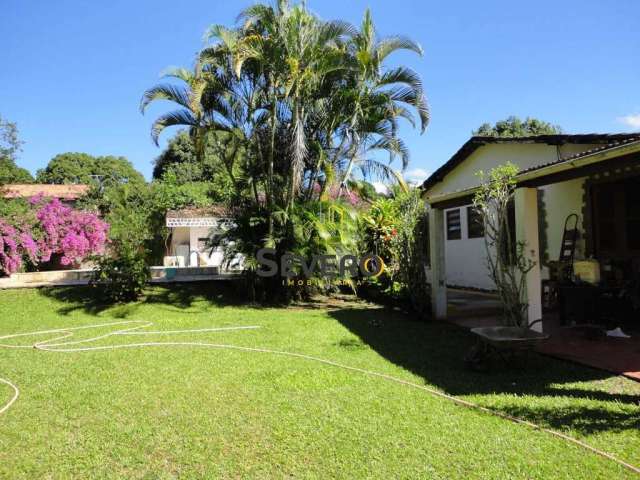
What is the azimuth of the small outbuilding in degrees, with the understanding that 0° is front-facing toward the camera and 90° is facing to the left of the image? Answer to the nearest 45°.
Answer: approximately 0°

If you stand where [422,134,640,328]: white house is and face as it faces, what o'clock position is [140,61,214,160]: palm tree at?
The palm tree is roughly at 1 o'clock from the white house.

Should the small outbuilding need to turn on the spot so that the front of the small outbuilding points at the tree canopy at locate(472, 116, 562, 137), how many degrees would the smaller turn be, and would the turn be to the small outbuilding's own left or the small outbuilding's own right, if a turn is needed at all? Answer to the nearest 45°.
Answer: approximately 90° to the small outbuilding's own left

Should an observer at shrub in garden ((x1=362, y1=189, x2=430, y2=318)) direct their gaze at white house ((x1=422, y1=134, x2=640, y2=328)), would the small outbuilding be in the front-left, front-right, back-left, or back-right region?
back-left

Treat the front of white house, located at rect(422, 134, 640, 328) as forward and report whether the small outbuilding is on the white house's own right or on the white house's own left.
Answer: on the white house's own right

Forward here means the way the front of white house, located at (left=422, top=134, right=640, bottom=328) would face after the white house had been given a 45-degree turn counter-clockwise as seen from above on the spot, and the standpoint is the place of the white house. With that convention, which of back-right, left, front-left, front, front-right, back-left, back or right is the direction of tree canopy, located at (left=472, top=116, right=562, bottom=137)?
back

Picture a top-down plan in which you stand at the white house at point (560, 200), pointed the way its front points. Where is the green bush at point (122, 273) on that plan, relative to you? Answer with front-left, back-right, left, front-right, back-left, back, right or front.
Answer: front-right

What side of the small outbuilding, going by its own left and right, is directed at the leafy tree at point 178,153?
back

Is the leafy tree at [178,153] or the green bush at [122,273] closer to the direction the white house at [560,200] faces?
the green bush

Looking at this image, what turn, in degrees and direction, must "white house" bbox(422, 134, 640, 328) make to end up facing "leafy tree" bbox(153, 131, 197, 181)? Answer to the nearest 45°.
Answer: approximately 90° to its right

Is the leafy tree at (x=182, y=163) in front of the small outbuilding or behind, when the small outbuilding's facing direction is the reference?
behind

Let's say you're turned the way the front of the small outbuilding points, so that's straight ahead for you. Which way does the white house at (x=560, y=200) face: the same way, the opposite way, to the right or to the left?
to the right

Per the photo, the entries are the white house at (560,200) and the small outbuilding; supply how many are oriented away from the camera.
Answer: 0
